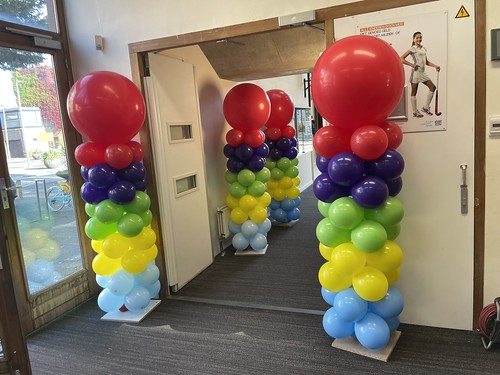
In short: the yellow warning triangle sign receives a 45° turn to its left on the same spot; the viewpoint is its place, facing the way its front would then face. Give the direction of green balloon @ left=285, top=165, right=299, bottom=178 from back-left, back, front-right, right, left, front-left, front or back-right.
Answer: back

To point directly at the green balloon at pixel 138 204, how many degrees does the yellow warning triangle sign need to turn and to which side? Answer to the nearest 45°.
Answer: approximately 90° to its right

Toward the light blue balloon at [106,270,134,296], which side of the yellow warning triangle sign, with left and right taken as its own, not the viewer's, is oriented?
right

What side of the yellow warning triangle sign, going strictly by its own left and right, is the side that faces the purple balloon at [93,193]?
right

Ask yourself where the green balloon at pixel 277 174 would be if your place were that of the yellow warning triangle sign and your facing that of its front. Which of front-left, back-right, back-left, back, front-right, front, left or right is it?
back-right

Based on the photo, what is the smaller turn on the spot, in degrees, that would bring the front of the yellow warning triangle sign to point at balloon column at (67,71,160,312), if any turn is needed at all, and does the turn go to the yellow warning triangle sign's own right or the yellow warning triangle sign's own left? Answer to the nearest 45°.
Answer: approximately 90° to the yellow warning triangle sign's own right

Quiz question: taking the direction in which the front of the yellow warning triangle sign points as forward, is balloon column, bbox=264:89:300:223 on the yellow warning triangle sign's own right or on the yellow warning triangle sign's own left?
on the yellow warning triangle sign's own right

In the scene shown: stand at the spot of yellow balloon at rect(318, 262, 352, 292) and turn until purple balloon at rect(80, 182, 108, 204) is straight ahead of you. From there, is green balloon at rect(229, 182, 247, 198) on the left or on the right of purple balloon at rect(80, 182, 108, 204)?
right

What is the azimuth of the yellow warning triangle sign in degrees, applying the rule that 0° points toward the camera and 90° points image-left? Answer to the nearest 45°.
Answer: approximately 0°

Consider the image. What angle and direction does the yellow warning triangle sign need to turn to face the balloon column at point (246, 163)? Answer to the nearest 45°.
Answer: approximately 135° to its right

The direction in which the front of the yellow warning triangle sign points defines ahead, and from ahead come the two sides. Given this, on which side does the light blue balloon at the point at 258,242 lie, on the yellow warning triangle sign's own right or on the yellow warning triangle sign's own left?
on the yellow warning triangle sign's own right
